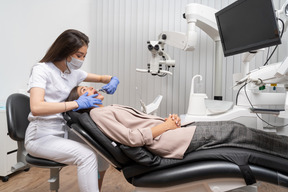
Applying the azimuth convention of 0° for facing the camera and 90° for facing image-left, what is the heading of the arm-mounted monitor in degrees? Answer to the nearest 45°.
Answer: approximately 45°

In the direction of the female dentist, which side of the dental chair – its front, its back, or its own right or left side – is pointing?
back

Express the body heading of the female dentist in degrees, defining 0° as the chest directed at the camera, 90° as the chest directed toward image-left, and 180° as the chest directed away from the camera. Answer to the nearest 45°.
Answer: approximately 315°

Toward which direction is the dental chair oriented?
to the viewer's right

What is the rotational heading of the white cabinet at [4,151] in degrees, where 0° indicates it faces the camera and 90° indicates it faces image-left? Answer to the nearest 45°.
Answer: approximately 315°

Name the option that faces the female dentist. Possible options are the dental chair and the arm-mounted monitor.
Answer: the arm-mounted monitor

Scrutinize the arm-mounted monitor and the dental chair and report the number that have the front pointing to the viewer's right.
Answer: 1
